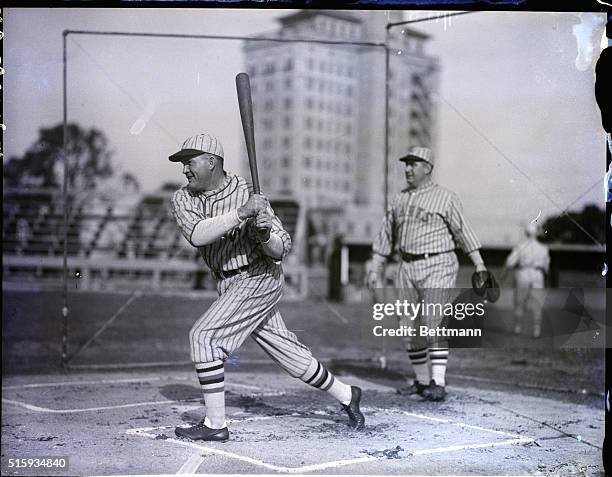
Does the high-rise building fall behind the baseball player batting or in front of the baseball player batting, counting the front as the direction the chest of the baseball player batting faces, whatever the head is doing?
behind

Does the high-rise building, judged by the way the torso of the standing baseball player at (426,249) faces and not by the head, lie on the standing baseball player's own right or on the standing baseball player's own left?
on the standing baseball player's own right

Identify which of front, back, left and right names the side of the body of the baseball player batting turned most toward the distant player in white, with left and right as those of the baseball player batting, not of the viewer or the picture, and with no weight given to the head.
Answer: back

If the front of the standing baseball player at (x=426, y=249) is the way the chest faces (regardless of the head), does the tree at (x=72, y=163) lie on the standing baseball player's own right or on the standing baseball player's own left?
on the standing baseball player's own right

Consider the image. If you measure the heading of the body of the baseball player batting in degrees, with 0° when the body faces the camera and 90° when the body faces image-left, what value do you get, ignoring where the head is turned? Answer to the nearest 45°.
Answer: approximately 45°

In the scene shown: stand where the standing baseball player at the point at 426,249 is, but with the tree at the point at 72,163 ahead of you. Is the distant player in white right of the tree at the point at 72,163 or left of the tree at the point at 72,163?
right

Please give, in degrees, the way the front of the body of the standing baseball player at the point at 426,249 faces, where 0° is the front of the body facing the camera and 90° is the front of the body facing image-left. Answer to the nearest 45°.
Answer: approximately 45°

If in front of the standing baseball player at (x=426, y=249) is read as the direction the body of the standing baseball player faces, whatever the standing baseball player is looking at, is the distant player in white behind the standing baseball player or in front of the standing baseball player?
behind

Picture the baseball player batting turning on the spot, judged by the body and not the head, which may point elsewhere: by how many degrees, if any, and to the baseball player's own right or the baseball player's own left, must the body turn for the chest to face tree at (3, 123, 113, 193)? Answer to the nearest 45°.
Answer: approximately 135° to the baseball player's own right
